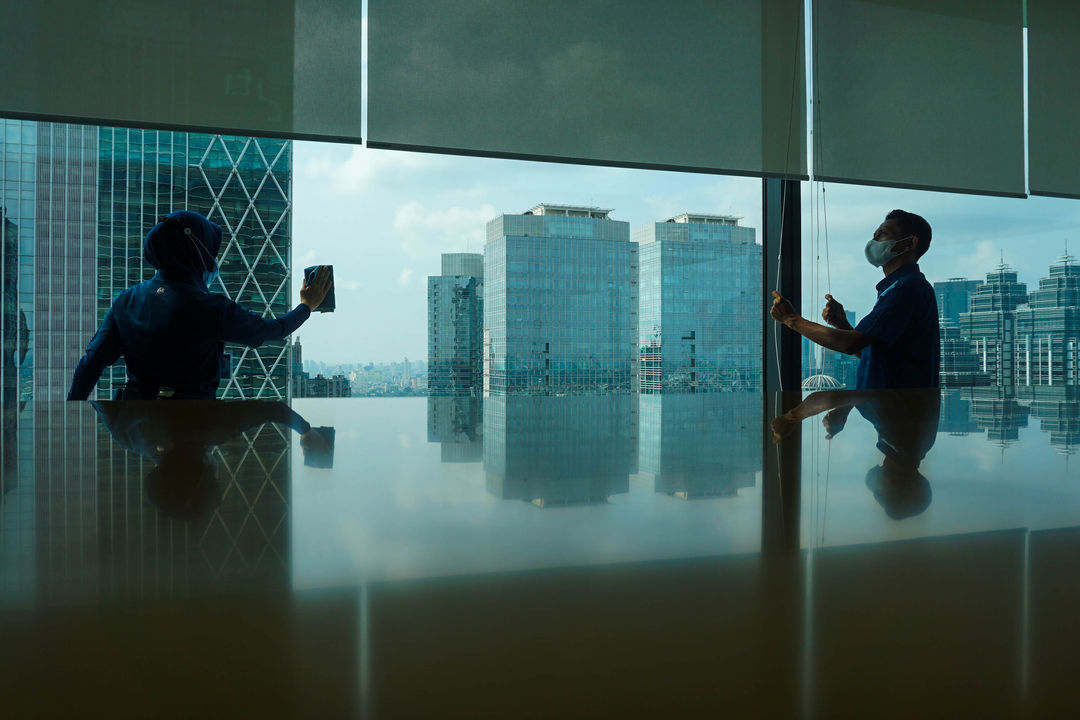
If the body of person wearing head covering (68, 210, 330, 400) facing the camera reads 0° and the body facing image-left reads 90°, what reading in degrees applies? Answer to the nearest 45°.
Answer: approximately 225°

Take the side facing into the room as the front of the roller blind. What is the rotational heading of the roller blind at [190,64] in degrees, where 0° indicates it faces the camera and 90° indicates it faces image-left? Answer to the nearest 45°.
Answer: approximately 0°

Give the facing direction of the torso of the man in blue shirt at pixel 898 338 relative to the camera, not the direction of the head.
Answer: to the viewer's left

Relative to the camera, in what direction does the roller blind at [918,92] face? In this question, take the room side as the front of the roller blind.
facing the viewer

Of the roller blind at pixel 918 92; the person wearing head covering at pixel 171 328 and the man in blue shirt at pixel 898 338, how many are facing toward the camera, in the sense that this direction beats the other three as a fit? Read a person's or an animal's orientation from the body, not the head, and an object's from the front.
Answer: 1

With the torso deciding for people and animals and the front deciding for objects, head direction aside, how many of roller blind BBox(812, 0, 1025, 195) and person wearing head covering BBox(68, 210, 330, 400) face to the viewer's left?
0

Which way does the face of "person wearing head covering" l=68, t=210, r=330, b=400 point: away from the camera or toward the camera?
away from the camera

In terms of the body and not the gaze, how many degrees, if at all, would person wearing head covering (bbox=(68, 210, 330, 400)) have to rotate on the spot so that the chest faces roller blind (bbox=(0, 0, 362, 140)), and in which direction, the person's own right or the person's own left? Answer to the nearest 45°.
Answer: approximately 45° to the person's own left

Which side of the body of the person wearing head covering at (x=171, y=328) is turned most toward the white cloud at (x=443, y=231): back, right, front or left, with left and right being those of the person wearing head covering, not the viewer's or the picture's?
front

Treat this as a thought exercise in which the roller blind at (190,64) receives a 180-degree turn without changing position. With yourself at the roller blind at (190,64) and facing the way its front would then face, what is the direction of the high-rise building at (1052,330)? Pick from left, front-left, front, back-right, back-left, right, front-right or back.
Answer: right

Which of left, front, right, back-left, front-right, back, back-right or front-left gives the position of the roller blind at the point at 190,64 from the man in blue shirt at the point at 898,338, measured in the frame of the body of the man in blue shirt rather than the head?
front

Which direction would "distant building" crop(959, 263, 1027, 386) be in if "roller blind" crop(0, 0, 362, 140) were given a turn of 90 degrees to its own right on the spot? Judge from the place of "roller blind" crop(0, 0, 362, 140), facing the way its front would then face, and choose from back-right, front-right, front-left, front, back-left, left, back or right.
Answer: back
